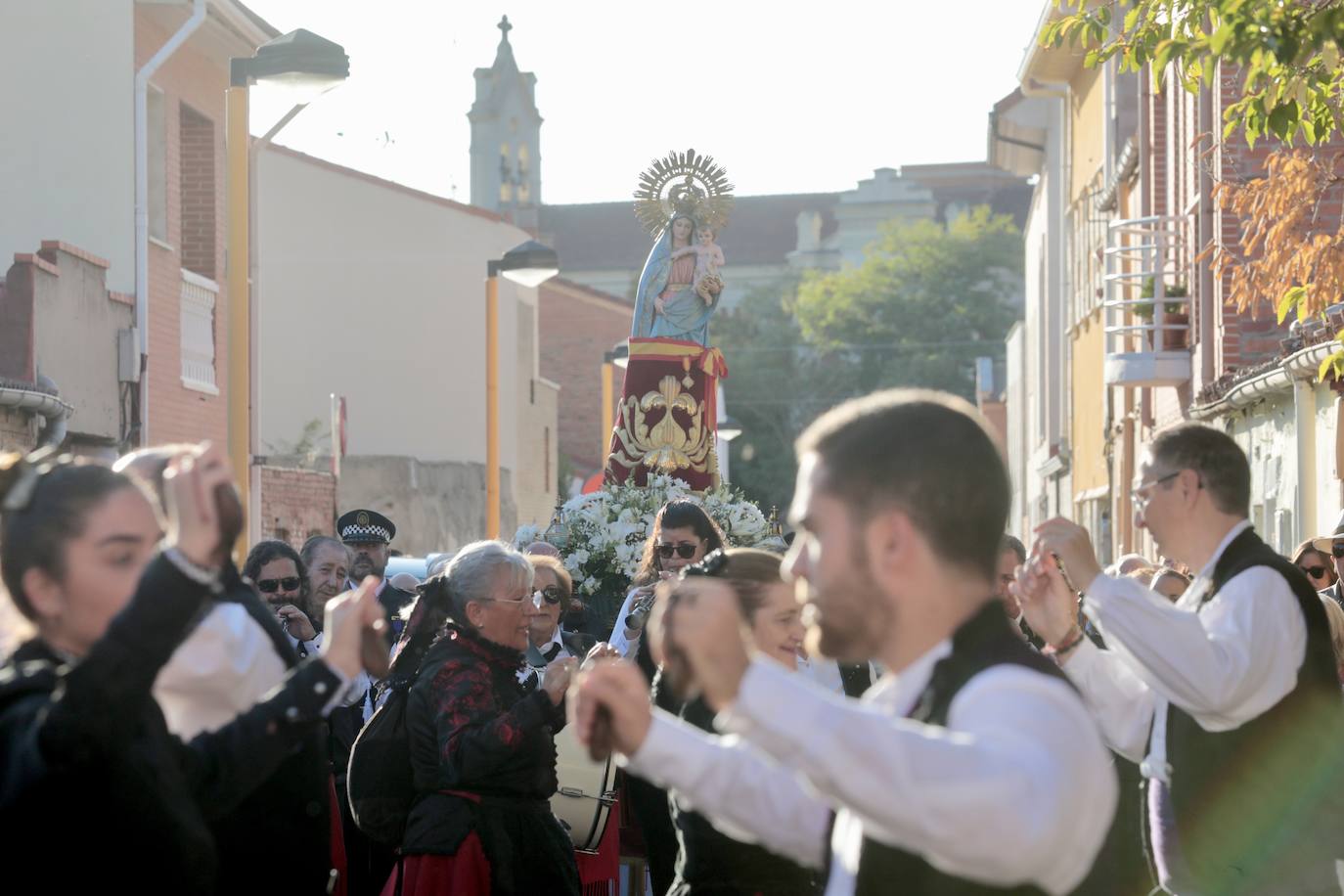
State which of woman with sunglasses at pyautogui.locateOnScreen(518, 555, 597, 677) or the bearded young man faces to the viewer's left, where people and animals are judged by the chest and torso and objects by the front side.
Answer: the bearded young man

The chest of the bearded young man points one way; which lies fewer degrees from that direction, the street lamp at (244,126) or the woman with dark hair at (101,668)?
the woman with dark hair

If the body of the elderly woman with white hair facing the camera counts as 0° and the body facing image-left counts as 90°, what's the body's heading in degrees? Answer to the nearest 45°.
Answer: approximately 270°

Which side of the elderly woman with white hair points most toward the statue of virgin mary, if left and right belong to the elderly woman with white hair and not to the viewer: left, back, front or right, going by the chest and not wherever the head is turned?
left

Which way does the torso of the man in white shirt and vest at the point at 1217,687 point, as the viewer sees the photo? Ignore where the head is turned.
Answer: to the viewer's left

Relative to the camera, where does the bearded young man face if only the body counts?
to the viewer's left

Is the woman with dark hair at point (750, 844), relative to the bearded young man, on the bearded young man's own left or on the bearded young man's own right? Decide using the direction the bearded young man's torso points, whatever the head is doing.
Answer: on the bearded young man's own right

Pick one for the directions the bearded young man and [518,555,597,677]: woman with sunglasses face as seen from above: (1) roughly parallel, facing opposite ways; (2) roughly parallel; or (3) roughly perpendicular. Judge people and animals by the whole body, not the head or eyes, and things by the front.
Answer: roughly perpendicular

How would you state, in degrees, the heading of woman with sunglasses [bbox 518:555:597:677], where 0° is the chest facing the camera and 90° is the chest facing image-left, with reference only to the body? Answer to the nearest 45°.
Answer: approximately 0°

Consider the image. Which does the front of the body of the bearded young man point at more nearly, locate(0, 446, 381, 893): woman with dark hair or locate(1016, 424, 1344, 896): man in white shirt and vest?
the woman with dark hair
